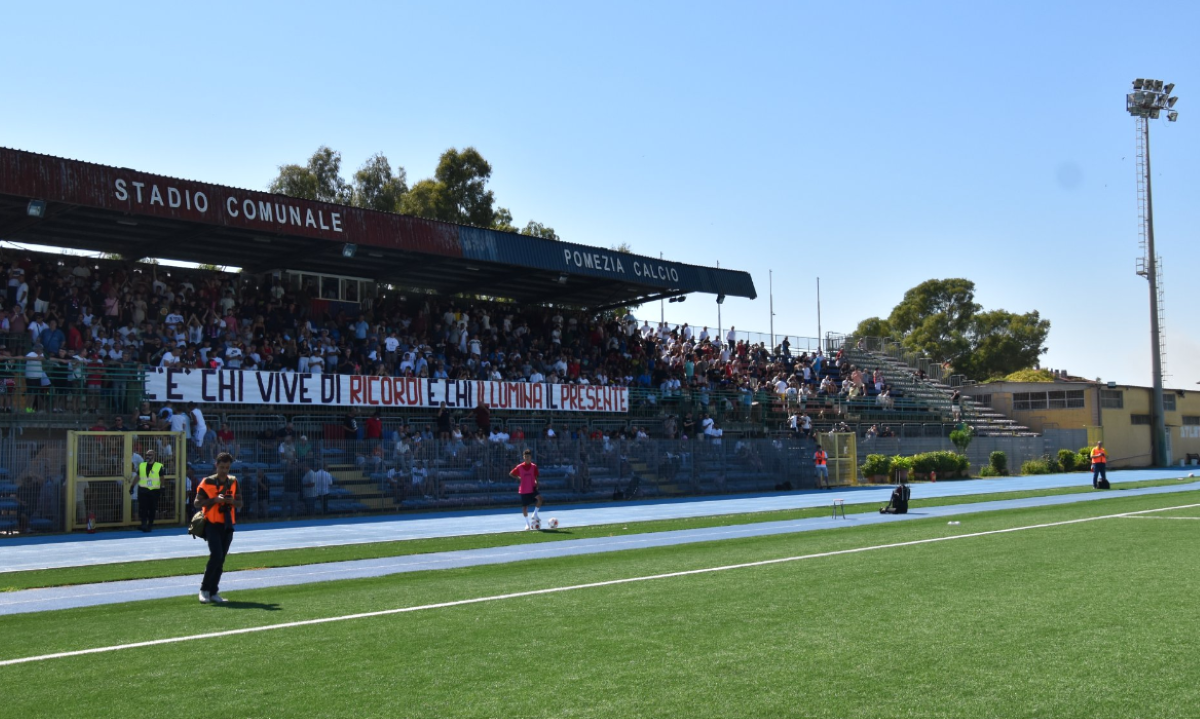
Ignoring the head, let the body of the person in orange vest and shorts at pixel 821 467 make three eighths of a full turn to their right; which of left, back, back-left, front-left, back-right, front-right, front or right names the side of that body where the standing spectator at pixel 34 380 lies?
left

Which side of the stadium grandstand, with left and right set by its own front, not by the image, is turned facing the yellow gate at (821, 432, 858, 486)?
left

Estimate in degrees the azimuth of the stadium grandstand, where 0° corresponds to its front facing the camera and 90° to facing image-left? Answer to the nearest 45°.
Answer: approximately 315°

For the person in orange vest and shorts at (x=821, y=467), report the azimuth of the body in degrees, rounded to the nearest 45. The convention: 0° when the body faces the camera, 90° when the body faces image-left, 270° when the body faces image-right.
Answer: approximately 0°

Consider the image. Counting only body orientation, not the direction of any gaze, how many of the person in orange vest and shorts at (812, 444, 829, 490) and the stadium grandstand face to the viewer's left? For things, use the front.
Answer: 0

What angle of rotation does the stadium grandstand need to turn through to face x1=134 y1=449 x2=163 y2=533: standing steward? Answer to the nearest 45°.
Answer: approximately 45° to its right
